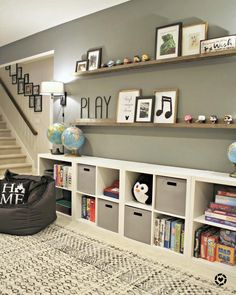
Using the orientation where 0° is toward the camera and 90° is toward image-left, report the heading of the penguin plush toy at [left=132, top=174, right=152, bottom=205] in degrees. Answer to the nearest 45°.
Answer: approximately 45°

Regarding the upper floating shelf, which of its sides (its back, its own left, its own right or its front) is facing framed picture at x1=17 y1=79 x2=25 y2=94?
right

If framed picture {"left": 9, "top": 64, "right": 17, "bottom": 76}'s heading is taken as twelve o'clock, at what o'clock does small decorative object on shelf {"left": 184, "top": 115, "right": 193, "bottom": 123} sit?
The small decorative object on shelf is roughly at 10 o'clock from the framed picture.

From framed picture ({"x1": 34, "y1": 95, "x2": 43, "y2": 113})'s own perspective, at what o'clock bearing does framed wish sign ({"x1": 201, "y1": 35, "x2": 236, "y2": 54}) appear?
framed wish sign ({"x1": 201, "y1": 35, "x2": 236, "y2": 54}) is roughly at 10 o'clock from framed picture ({"x1": 34, "y1": 95, "x2": 43, "y2": 113}).

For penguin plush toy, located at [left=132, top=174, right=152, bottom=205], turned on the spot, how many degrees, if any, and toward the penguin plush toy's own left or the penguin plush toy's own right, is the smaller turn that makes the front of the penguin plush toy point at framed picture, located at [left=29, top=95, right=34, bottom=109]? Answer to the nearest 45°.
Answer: approximately 90° to the penguin plush toy's own right

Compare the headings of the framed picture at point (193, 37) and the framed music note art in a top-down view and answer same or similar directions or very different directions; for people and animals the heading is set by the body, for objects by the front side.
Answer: same or similar directions

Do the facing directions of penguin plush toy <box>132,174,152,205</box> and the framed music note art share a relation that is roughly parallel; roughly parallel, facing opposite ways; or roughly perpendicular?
roughly parallel

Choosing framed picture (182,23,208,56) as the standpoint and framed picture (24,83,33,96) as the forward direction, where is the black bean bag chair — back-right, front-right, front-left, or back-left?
front-left

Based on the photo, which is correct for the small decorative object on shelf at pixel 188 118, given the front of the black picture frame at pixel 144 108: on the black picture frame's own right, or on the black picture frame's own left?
on the black picture frame's own left

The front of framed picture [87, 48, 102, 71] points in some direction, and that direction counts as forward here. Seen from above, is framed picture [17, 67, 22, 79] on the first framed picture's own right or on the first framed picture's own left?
on the first framed picture's own right

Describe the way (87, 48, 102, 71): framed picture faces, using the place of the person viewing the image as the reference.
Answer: facing the viewer and to the left of the viewer

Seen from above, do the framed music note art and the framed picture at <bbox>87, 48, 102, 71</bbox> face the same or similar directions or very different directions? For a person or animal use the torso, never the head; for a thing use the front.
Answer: same or similar directions
